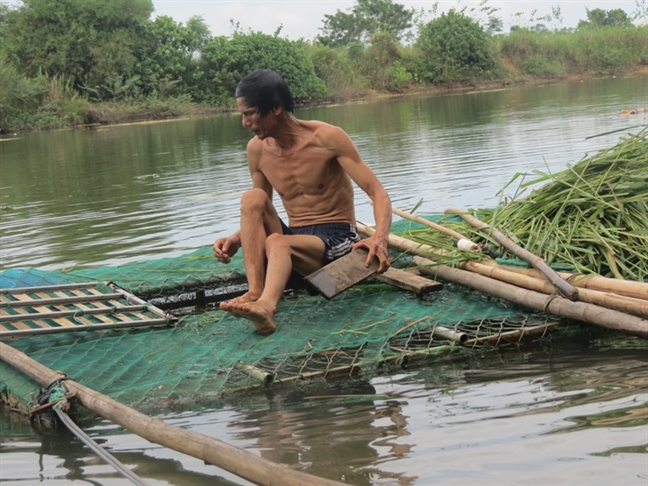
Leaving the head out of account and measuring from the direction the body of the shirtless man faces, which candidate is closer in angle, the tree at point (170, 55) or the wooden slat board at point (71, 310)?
the wooden slat board

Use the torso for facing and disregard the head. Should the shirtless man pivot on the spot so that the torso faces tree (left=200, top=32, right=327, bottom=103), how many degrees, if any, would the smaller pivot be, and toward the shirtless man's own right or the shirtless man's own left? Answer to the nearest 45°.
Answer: approximately 135° to the shirtless man's own right

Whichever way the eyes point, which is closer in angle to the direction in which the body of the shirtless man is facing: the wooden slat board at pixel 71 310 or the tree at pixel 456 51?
the wooden slat board

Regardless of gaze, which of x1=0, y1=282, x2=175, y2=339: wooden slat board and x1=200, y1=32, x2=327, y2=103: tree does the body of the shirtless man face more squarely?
the wooden slat board

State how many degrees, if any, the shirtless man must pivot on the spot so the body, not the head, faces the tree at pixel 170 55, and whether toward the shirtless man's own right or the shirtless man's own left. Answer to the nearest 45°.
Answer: approximately 135° to the shirtless man's own right

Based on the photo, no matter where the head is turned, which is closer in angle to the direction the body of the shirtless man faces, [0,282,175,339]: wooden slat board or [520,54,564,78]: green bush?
the wooden slat board

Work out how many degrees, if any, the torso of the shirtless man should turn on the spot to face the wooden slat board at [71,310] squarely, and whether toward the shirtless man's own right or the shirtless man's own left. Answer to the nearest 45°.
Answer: approximately 45° to the shirtless man's own right

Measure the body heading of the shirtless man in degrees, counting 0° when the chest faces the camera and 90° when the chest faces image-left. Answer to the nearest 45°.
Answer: approximately 45°

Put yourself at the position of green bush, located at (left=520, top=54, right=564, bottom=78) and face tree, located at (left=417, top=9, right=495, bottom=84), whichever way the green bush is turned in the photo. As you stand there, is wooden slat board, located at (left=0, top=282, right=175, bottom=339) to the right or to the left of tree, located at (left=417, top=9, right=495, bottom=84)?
left

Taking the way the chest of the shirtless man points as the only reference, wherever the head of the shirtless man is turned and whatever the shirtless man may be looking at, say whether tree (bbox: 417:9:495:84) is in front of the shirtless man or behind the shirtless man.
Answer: behind
